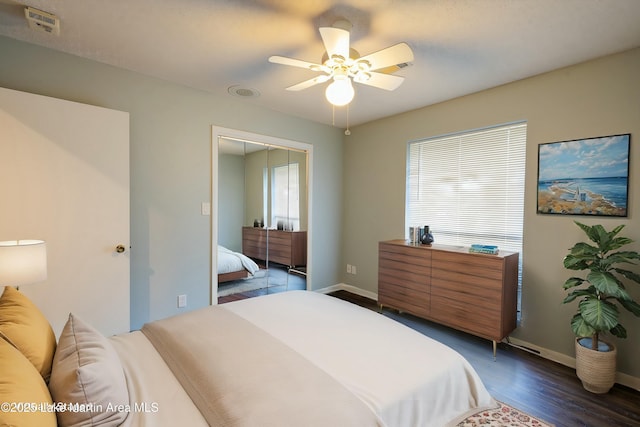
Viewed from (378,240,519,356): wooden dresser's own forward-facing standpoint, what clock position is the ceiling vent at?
The ceiling vent is roughly at 12 o'clock from the wooden dresser.

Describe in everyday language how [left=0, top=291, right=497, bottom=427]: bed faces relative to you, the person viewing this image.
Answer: facing away from the viewer and to the right of the viewer

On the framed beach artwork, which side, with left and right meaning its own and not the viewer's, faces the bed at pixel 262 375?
front

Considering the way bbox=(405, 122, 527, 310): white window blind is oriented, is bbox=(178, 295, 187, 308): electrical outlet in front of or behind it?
in front

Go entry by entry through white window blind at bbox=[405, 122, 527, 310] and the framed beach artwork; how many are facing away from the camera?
0

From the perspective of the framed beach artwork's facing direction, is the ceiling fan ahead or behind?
ahead

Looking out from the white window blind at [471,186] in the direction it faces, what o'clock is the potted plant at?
The potted plant is roughly at 9 o'clock from the white window blind.

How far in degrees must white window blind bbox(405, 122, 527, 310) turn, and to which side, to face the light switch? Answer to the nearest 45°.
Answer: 0° — it already faces it

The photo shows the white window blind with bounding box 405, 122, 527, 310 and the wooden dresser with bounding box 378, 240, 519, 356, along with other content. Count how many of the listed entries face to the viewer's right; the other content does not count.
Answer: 0

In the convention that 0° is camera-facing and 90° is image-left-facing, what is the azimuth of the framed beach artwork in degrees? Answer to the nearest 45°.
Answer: approximately 45°

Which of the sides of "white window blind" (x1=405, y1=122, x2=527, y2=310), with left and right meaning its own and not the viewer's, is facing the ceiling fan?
front

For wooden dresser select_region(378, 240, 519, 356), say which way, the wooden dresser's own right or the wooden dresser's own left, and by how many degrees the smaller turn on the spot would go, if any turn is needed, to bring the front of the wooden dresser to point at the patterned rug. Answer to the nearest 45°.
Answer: approximately 45° to the wooden dresser's own left

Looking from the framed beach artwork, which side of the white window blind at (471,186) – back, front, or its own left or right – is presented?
left

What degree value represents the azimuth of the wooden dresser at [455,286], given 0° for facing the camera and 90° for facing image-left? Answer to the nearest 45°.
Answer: approximately 45°
